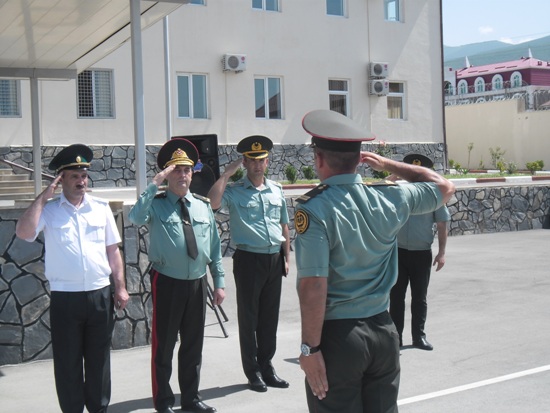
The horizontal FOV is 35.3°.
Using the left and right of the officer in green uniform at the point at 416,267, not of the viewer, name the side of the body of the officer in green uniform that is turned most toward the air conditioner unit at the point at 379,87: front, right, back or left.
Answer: back

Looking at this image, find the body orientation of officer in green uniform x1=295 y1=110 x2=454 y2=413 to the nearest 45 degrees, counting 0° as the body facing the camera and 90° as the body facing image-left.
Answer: approximately 135°

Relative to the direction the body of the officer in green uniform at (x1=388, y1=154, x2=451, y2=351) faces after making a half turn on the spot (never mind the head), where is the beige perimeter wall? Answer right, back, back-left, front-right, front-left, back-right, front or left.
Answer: front

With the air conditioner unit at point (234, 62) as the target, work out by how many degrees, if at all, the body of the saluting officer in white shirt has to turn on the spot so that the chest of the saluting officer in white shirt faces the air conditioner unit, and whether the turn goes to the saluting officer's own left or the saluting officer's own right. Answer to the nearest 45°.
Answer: approximately 135° to the saluting officer's own left

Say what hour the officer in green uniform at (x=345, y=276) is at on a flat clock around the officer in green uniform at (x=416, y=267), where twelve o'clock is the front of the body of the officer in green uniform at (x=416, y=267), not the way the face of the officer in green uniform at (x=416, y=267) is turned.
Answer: the officer in green uniform at (x=345, y=276) is roughly at 12 o'clock from the officer in green uniform at (x=416, y=267).

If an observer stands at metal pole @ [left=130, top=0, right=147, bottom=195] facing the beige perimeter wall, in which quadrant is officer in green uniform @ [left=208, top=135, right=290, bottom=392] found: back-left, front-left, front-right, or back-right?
back-right

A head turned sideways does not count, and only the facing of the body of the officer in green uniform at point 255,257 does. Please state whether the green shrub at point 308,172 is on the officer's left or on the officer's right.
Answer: on the officer's left

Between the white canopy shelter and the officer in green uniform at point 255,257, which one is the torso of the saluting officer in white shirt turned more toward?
the officer in green uniform

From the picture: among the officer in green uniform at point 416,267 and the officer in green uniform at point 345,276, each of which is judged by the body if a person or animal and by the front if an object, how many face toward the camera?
1

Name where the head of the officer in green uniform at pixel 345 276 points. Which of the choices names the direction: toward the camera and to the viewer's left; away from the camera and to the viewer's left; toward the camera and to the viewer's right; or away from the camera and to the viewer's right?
away from the camera and to the viewer's left

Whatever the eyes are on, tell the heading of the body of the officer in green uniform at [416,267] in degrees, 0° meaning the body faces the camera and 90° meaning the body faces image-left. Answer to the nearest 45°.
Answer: approximately 0°

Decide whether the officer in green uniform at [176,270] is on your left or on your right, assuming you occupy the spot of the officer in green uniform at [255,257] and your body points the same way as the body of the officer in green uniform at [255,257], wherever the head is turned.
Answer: on your right
